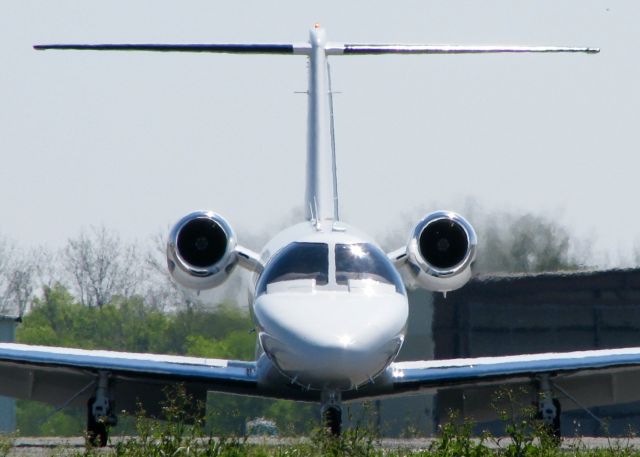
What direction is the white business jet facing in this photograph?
toward the camera

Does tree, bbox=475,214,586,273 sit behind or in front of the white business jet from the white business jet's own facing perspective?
behind
